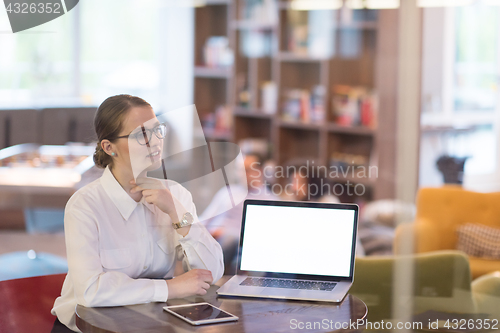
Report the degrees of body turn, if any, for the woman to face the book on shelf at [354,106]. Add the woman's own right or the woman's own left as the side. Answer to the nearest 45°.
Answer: approximately 90° to the woman's own left

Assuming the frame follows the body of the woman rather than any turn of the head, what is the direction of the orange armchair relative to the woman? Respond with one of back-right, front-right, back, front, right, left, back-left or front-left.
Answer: left

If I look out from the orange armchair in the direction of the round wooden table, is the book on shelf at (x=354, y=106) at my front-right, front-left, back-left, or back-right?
back-right

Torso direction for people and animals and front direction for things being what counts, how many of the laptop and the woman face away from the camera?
0

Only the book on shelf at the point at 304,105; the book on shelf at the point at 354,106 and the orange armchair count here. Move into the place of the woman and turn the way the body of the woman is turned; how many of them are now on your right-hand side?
0

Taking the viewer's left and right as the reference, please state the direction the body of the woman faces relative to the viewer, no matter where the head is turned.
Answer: facing the viewer and to the right of the viewer

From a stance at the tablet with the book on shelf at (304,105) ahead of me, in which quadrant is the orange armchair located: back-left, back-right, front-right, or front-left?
front-right

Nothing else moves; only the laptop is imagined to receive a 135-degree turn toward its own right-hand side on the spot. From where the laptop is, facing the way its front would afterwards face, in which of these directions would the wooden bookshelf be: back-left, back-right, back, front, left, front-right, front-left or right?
front-right

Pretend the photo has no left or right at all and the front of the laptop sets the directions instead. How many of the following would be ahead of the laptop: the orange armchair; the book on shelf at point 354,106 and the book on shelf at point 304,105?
0

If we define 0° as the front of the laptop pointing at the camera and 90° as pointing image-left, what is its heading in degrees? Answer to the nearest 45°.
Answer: approximately 0°

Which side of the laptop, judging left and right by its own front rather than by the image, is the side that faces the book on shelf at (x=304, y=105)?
back
